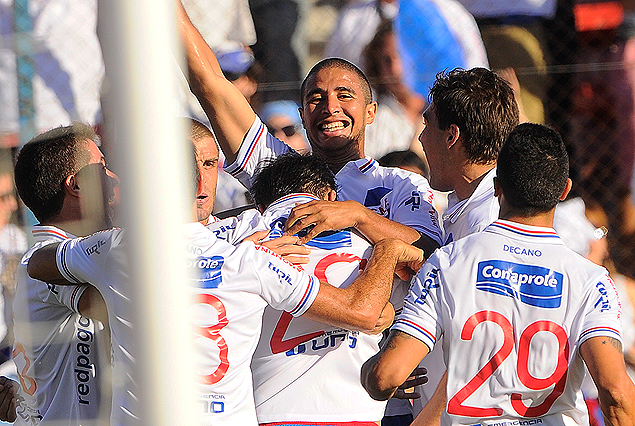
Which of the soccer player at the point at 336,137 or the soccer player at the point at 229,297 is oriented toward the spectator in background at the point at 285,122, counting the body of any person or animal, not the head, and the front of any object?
the soccer player at the point at 229,297

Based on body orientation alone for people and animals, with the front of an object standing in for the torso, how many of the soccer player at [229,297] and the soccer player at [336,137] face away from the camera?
1

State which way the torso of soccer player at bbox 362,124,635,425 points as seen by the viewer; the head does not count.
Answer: away from the camera

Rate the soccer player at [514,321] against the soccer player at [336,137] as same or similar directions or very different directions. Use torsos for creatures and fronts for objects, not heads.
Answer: very different directions

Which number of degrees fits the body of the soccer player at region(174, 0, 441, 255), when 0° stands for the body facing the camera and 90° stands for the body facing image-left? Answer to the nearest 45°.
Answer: approximately 0°

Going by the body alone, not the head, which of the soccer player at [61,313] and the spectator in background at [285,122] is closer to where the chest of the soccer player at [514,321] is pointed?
the spectator in background

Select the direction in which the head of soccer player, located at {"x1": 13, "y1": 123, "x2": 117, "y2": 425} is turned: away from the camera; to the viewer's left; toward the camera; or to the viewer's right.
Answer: to the viewer's right

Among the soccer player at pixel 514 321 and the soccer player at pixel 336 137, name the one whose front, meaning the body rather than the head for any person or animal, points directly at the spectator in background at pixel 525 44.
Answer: the soccer player at pixel 514 321

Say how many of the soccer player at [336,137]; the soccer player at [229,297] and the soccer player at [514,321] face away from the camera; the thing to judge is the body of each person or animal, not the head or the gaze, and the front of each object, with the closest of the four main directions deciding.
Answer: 2
